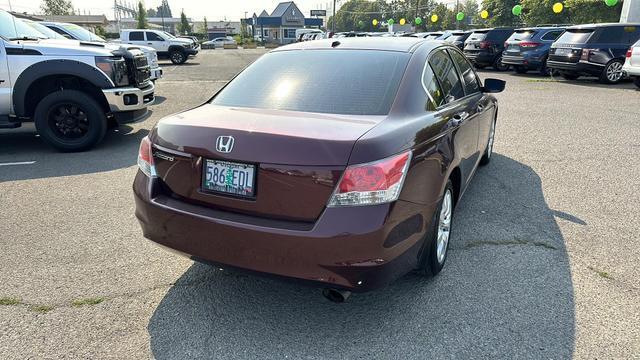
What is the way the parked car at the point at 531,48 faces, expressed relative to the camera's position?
facing away from the viewer and to the right of the viewer

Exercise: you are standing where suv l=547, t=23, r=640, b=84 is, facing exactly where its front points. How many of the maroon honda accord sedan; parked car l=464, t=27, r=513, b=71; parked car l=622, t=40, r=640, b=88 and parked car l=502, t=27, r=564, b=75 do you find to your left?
2

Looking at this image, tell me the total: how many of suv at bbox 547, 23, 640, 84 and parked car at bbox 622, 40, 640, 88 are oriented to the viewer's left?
0

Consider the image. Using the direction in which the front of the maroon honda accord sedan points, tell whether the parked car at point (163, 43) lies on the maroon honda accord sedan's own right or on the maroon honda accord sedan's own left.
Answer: on the maroon honda accord sedan's own left

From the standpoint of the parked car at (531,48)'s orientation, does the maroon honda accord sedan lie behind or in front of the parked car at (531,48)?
behind

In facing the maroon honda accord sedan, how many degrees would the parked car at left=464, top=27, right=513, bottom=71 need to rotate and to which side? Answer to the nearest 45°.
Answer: approximately 135° to its right

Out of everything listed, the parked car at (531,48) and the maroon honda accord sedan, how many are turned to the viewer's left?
0

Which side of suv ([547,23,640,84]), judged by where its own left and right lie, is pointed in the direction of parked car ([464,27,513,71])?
left

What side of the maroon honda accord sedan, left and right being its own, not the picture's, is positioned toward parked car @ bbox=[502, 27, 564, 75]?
front

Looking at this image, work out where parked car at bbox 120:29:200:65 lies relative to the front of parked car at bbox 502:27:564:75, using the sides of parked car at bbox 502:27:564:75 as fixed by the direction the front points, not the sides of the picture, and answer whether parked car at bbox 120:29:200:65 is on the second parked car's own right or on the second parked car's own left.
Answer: on the second parked car's own left

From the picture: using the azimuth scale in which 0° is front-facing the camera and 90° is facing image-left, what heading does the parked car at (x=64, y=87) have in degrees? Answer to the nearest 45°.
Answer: approximately 270°

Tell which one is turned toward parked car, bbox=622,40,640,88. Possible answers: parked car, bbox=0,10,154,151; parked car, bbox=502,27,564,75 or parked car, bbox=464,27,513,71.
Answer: parked car, bbox=0,10,154,151

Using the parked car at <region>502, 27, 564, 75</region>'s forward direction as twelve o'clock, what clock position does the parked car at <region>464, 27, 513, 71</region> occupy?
the parked car at <region>464, 27, 513, 71</region> is roughly at 9 o'clock from the parked car at <region>502, 27, 564, 75</region>.
